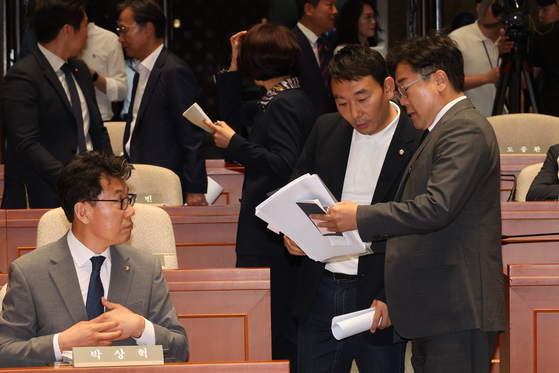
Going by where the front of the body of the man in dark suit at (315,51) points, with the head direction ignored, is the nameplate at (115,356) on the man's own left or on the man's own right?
on the man's own right

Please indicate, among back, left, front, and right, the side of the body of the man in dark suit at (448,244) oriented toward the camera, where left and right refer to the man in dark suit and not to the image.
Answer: left

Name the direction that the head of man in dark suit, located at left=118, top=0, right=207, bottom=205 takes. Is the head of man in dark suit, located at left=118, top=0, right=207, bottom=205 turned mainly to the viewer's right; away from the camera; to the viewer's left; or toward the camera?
to the viewer's left

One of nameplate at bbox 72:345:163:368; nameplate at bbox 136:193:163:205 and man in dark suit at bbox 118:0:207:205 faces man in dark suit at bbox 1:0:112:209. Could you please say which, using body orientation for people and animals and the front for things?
man in dark suit at bbox 118:0:207:205

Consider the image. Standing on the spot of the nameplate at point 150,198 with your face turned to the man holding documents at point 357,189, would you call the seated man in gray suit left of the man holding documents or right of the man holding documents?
right

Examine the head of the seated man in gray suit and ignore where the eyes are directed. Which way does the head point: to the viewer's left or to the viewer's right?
to the viewer's right

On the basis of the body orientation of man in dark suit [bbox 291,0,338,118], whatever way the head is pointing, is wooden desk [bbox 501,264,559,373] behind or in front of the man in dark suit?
in front

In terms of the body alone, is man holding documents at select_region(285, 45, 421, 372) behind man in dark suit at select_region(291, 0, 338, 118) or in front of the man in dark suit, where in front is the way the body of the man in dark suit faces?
in front

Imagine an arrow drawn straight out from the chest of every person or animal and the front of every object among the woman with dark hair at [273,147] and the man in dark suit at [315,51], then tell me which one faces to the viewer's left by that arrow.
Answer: the woman with dark hair

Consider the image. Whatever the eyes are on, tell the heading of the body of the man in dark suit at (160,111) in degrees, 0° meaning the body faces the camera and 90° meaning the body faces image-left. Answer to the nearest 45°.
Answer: approximately 90°

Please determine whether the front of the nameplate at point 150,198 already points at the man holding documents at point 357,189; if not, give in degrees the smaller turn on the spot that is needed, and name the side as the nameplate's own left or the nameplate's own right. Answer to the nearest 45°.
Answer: approximately 45° to the nameplate's own left

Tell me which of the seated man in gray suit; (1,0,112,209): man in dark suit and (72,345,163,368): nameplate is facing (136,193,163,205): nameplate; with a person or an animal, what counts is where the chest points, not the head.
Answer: the man in dark suit

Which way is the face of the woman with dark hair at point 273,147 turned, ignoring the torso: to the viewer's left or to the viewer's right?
to the viewer's left
